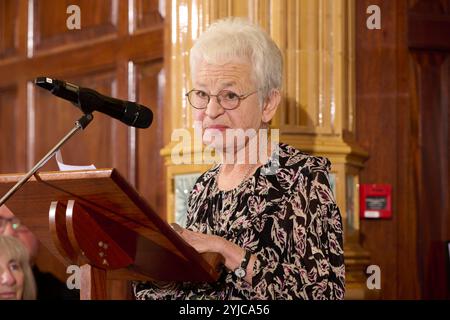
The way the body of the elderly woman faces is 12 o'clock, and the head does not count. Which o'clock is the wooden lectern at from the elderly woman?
The wooden lectern is roughly at 12 o'clock from the elderly woman.

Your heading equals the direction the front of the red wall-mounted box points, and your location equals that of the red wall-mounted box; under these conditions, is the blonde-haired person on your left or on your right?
on your right

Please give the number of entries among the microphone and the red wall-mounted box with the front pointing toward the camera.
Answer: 1

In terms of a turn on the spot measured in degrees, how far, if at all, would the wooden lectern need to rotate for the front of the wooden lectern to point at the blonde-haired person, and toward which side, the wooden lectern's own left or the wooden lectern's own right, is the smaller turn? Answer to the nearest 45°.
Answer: approximately 135° to the wooden lectern's own right

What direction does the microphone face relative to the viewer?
to the viewer's right

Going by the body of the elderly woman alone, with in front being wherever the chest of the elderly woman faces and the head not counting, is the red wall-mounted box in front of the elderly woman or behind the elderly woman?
behind

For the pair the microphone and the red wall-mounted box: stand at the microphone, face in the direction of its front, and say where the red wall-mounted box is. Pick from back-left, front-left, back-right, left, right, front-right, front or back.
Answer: front-left

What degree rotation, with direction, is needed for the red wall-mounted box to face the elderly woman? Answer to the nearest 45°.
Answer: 0° — it already faces them

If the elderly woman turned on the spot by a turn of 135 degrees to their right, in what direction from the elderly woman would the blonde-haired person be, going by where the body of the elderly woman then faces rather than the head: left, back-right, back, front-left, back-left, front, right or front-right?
front-left
